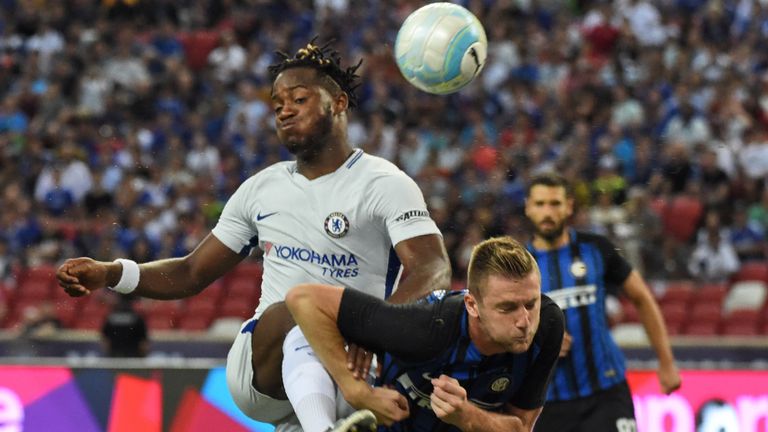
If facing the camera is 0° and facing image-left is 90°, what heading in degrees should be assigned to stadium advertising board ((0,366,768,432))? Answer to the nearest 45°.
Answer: approximately 0°

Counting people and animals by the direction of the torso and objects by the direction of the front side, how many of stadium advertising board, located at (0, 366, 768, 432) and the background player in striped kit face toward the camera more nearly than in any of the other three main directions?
2

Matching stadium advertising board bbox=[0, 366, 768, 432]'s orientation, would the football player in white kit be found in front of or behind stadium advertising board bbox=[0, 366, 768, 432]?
in front
